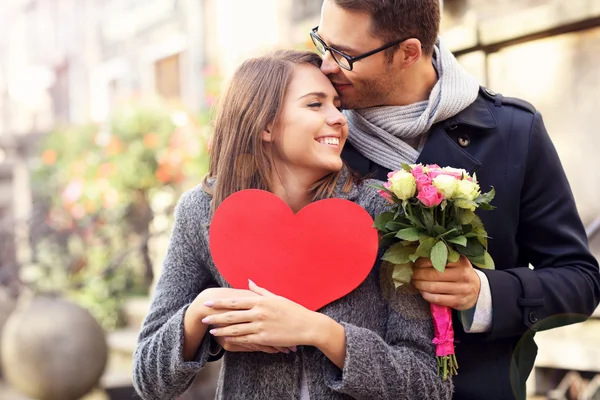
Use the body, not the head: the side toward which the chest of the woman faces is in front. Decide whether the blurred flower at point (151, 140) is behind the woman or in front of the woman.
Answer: behind

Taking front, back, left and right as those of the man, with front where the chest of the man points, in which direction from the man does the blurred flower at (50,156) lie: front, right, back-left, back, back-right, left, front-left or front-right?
right

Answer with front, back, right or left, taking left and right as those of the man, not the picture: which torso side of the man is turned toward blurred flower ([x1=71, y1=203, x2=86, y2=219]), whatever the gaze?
right

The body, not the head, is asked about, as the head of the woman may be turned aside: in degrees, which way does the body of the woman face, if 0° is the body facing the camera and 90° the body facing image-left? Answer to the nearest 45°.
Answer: approximately 0°

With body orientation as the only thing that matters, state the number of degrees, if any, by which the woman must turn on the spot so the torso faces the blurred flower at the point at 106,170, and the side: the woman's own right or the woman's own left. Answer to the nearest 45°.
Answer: approximately 180°

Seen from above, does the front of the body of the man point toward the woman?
yes

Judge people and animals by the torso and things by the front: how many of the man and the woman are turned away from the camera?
0

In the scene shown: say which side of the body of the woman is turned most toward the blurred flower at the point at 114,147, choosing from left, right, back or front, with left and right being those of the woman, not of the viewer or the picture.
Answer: back

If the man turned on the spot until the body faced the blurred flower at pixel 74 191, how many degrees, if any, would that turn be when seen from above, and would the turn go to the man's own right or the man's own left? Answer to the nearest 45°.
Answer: approximately 90° to the man's own right

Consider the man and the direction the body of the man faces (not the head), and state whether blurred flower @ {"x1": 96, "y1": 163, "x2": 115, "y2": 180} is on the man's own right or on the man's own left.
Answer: on the man's own right

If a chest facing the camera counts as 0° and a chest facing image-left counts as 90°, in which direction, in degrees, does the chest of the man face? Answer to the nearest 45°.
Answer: approximately 45°
